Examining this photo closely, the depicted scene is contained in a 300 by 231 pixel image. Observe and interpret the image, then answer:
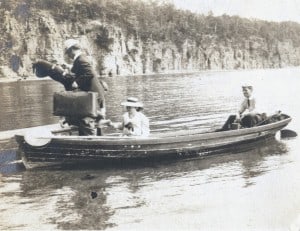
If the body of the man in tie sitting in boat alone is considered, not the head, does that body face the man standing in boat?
yes

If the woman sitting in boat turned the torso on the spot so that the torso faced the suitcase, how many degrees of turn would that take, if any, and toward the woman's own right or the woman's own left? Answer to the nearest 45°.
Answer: approximately 45° to the woman's own right

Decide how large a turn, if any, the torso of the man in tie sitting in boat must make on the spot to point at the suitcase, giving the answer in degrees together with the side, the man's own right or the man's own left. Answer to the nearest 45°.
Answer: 0° — they already face it

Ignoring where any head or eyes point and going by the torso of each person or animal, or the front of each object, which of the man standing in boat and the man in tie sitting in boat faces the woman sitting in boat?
the man in tie sitting in boat

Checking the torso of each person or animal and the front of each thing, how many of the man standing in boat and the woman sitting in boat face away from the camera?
0

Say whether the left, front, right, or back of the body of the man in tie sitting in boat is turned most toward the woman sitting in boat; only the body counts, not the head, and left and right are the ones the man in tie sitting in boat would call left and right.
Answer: front

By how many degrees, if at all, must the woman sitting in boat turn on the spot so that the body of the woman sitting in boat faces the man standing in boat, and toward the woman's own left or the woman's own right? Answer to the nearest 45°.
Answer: approximately 45° to the woman's own right

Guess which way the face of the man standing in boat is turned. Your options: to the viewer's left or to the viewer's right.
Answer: to the viewer's left

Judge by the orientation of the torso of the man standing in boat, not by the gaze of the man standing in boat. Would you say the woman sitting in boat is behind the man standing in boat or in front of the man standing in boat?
behind

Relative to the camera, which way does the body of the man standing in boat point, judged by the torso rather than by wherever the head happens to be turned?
to the viewer's left
